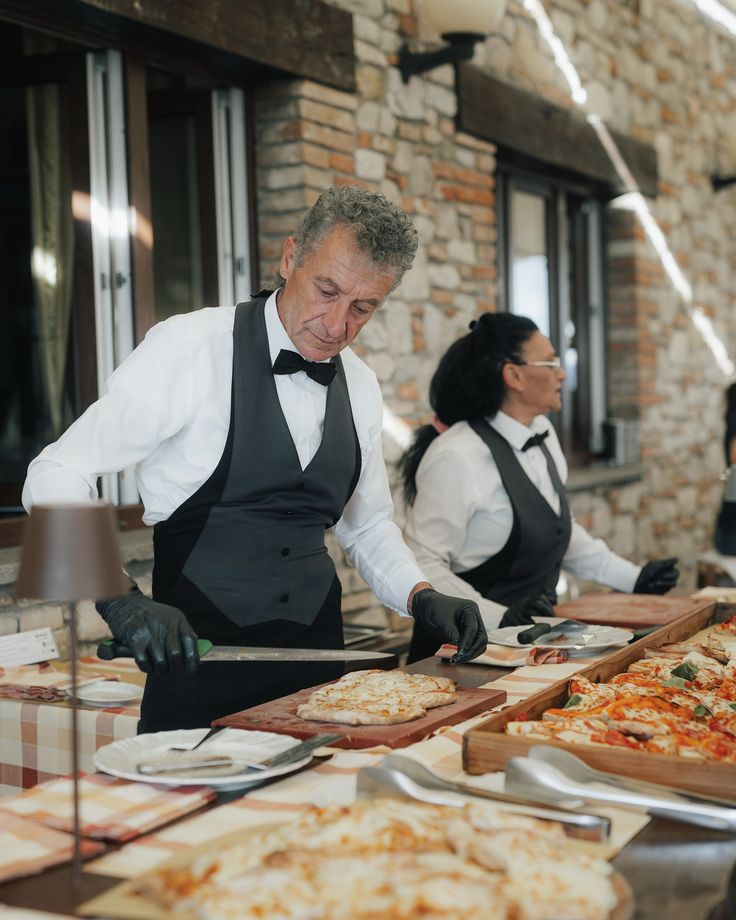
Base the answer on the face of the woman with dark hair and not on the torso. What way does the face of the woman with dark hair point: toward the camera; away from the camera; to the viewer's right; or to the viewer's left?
to the viewer's right

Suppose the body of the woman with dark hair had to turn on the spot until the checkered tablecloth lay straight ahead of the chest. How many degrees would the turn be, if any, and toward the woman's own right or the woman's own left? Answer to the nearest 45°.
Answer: approximately 90° to the woman's own right

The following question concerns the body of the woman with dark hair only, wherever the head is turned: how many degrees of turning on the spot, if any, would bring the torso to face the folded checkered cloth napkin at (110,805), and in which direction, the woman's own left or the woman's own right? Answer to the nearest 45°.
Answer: approximately 45° to the woman's own right

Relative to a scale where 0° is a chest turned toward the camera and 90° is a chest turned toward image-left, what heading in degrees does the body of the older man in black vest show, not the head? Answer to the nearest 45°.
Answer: approximately 315°
